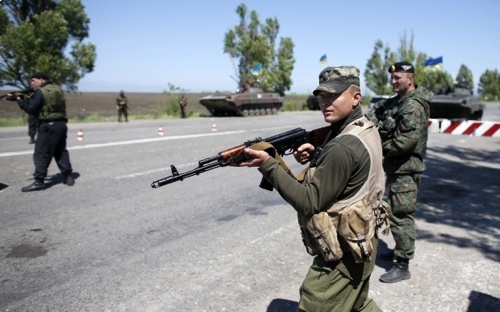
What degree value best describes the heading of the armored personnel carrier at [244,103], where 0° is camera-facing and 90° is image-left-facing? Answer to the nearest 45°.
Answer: approximately 45°

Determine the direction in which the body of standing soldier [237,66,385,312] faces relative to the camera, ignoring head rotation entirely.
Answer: to the viewer's left

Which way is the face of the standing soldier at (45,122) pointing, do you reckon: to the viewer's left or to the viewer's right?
to the viewer's left

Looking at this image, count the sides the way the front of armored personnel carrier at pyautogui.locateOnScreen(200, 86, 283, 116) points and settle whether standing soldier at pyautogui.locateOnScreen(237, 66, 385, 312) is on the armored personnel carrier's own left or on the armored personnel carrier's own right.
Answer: on the armored personnel carrier's own left

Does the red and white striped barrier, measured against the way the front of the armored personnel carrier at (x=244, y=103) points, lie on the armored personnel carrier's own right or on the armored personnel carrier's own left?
on the armored personnel carrier's own left

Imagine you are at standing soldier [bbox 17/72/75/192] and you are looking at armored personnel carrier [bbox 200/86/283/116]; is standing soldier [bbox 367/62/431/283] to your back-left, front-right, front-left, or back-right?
back-right

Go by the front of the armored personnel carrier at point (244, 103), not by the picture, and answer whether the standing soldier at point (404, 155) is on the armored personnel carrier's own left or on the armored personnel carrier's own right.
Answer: on the armored personnel carrier's own left

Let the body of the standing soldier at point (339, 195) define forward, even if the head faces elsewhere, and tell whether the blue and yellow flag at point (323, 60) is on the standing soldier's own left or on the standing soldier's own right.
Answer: on the standing soldier's own right

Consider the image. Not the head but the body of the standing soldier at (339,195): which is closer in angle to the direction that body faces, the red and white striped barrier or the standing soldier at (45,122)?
the standing soldier
